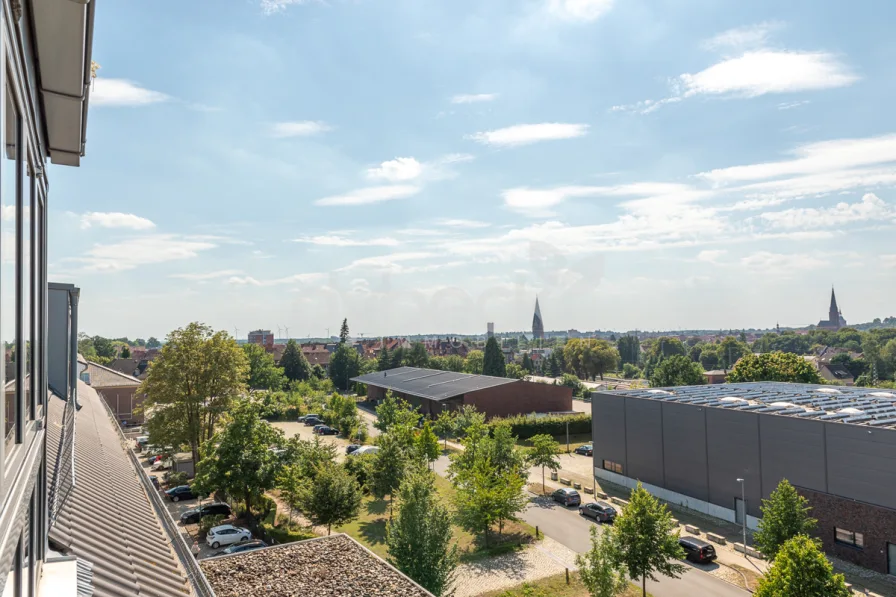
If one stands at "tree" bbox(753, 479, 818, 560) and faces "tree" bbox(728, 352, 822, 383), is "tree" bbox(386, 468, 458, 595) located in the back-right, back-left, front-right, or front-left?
back-left

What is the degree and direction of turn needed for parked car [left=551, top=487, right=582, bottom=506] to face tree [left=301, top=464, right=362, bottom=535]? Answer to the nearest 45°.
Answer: approximately 90° to its left

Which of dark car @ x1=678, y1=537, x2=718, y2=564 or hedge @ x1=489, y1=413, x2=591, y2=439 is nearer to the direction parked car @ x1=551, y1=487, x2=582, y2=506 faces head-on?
the hedge

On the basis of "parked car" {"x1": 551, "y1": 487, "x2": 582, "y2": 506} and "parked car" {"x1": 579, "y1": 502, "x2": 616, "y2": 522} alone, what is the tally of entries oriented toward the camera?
0

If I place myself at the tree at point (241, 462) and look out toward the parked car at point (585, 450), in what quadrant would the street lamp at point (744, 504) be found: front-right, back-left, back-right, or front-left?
front-right

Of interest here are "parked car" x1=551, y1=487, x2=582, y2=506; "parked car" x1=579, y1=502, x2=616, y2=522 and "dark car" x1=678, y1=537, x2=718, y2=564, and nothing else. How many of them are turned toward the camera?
0

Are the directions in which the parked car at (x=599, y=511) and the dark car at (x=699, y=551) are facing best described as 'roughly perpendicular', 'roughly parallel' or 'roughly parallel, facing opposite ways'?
roughly parallel

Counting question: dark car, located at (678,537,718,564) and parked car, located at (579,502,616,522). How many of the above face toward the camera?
0

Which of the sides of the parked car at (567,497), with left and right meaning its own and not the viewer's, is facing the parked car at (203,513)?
left

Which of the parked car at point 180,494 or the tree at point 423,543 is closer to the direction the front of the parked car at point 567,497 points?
the parked car

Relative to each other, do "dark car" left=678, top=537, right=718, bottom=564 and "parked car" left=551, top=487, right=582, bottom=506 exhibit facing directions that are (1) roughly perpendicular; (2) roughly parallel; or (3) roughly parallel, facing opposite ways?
roughly parallel

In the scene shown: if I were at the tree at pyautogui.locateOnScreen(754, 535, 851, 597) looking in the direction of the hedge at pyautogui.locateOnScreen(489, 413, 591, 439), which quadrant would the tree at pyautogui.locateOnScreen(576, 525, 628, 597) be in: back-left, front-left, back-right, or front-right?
front-left
